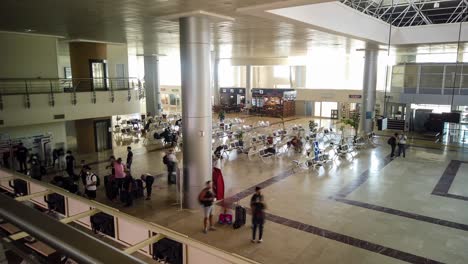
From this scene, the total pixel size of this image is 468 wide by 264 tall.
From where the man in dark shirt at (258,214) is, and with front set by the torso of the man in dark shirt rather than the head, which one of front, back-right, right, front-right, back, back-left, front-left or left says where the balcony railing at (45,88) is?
back-right

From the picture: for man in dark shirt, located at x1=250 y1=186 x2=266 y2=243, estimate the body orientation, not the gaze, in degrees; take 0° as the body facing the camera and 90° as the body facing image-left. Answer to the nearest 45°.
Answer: approximately 0°

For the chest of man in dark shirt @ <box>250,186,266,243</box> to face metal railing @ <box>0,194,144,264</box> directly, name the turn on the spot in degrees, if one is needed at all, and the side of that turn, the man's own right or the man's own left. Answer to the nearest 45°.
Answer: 0° — they already face it

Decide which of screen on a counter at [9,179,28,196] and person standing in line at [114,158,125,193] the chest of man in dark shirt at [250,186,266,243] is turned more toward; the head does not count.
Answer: the screen on a counter

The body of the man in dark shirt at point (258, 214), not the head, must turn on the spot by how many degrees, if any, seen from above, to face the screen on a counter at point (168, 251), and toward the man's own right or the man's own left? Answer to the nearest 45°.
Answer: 0° — they already face it
